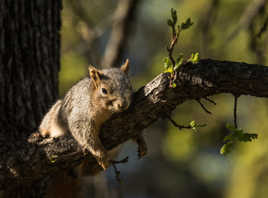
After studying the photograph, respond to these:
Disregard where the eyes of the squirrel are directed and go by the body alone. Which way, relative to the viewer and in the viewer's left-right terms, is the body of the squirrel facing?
facing the viewer and to the right of the viewer

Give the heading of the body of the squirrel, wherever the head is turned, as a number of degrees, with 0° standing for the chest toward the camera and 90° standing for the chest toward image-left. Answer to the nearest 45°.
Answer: approximately 315°
